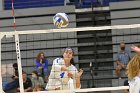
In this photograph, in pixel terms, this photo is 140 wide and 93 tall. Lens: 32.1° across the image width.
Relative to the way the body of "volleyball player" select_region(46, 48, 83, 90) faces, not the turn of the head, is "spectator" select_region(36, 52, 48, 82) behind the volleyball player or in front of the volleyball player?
behind

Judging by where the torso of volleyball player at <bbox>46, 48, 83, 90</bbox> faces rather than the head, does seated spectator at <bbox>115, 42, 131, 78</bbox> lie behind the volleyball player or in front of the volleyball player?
behind

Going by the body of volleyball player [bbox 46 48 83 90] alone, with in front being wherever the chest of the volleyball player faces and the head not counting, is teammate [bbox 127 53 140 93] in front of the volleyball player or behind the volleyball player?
in front

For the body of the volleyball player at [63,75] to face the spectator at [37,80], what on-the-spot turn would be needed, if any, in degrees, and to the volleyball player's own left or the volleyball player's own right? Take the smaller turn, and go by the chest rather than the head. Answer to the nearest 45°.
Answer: approximately 180°

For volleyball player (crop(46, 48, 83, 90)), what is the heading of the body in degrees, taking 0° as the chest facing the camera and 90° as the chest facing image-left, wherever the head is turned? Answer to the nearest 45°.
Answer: approximately 0°
